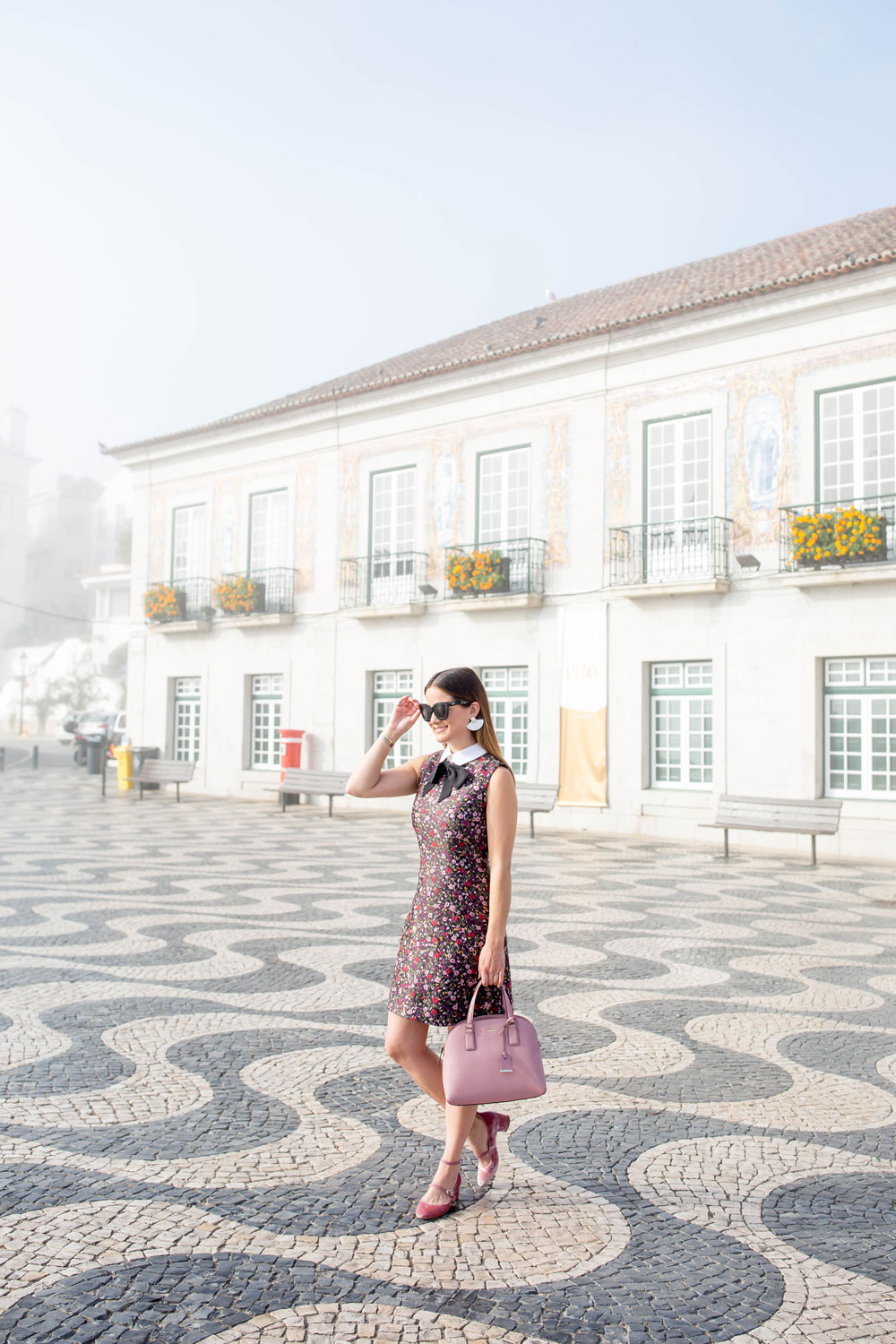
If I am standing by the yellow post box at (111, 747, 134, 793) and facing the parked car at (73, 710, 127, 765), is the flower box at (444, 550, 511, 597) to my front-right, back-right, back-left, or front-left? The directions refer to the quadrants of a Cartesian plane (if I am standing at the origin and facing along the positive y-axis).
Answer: back-right

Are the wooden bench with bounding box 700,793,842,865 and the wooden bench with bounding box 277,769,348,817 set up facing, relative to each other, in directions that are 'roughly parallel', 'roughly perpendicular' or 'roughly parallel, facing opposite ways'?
roughly parallel

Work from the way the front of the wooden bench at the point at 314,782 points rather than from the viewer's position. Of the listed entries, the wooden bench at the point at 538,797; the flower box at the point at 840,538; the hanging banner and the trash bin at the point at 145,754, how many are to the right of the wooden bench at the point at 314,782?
1

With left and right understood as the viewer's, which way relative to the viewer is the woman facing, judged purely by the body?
facing the viewer and to the left of the viewer

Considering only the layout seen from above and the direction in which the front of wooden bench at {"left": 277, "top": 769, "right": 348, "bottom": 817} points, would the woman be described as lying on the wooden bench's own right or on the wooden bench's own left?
on the wooden bench's own left

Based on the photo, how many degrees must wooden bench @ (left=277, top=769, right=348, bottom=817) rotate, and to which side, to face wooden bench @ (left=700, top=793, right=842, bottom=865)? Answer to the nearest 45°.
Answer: approximately 90° to its left

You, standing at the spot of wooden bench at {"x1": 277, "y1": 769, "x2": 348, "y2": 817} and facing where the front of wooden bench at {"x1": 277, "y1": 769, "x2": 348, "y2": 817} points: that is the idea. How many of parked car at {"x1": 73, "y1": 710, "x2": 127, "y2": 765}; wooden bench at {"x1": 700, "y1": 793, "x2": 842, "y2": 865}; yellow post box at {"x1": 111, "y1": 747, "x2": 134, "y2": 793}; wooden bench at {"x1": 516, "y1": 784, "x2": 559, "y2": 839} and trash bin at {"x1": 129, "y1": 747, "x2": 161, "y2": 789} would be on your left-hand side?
2

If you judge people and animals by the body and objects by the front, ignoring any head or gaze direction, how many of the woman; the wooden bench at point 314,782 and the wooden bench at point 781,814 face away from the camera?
0

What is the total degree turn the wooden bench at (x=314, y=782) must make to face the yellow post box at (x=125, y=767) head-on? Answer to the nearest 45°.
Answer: approximately 90° to its right

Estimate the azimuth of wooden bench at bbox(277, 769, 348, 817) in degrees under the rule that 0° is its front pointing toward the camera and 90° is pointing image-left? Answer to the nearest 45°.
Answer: approximately 45°

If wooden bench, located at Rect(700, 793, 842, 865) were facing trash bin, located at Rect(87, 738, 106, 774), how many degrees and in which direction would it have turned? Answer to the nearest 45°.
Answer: approximately 90° to its right

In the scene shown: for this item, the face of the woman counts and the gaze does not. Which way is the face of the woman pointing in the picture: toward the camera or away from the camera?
toward the camera

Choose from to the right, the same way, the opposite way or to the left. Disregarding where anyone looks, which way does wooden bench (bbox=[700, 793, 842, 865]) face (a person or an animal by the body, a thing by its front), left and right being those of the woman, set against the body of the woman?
the same way

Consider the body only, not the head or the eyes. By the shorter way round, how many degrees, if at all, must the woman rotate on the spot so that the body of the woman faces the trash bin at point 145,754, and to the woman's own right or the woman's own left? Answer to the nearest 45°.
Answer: approximately 135° to the woman's own right

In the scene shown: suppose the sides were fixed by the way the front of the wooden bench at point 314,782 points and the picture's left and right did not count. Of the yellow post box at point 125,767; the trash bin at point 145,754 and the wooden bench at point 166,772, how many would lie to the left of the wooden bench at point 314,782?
0

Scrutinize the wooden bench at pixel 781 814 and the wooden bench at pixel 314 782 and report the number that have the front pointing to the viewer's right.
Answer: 0

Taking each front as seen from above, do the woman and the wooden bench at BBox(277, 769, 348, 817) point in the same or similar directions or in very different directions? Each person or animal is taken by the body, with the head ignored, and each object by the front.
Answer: same or similar directions

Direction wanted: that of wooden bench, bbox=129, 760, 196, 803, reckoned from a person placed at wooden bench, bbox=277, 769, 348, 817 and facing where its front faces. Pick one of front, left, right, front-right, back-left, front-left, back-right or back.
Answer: right
